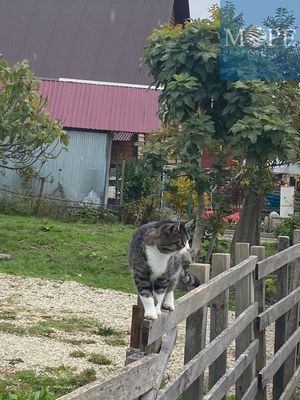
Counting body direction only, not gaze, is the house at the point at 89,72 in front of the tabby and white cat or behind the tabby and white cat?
behind

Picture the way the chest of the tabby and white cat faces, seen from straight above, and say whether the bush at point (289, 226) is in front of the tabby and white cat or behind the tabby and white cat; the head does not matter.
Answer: behind

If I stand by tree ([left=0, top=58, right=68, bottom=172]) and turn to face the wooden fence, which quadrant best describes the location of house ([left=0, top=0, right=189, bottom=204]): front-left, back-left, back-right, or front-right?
back-left

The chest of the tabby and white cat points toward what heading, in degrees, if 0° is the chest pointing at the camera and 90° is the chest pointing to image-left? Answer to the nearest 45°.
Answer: approximately 0°

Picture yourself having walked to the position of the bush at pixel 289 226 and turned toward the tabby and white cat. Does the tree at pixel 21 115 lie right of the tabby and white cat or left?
right

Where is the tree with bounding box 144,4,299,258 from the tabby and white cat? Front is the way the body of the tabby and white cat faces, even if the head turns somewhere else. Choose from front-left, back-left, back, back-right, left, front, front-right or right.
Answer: back
